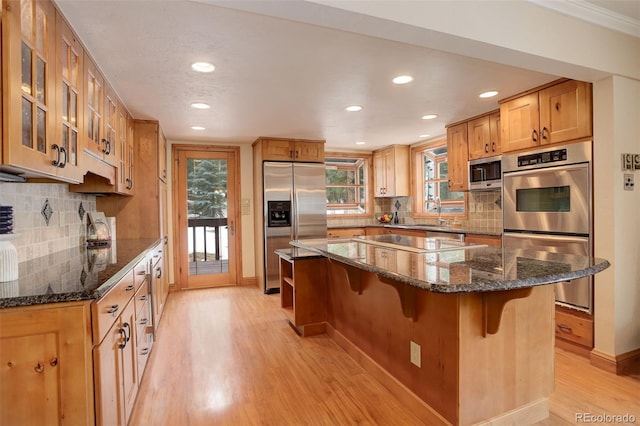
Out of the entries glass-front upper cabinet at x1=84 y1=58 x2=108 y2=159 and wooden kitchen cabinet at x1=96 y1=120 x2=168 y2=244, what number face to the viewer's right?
2

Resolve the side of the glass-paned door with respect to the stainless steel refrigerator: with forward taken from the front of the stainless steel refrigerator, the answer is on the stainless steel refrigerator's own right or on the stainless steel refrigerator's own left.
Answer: on the stainless steel refrigerator's own right

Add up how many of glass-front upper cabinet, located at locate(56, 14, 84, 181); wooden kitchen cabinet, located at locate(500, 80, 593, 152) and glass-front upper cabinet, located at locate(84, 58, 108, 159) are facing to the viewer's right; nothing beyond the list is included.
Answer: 2

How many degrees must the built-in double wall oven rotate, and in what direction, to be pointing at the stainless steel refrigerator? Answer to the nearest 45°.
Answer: approximately 45° to its right

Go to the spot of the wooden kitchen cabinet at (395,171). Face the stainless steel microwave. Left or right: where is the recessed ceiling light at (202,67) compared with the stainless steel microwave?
right

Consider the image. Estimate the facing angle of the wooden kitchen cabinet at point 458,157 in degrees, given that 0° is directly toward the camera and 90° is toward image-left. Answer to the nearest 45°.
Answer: approximately 45°

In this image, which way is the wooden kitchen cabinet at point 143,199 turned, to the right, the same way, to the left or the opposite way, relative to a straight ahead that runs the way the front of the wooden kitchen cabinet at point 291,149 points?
to the left

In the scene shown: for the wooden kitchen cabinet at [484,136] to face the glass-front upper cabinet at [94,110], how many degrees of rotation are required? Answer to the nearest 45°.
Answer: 0° — it already faces it

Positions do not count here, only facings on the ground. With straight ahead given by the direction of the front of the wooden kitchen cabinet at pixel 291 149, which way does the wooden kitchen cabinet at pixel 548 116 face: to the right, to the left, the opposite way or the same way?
to the right

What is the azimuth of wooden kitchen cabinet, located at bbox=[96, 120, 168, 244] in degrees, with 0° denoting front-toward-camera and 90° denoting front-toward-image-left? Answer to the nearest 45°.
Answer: approximately 270°

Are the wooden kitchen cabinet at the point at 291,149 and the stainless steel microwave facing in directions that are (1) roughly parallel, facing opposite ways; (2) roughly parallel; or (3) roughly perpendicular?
roughly perpendicular
